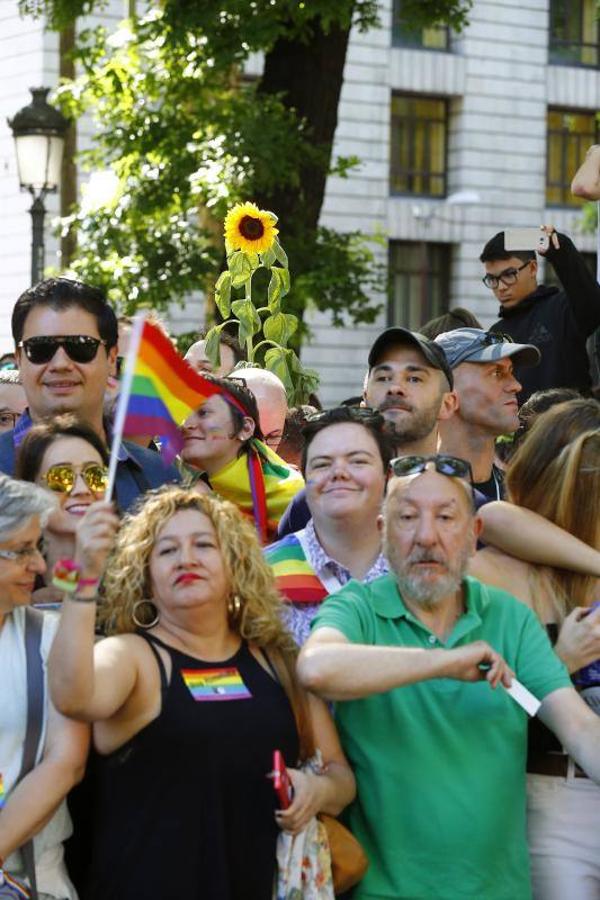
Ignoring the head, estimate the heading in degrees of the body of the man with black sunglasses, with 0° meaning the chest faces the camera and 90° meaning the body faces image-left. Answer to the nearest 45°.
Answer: approximately 0°

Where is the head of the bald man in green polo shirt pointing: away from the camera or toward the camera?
toward the camera

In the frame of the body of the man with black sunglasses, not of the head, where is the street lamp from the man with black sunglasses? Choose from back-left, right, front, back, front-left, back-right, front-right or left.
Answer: back

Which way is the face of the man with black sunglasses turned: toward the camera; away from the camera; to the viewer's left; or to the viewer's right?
toward the camera

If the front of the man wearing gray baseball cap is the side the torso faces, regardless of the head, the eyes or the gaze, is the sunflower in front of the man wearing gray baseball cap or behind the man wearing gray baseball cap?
behind

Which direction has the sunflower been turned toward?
toward the camera

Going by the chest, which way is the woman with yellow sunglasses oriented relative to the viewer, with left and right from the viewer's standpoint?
facing the viewer and to the right of the viewer

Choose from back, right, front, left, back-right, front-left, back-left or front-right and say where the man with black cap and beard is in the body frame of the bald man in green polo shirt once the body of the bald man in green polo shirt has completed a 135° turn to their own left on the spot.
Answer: front-left

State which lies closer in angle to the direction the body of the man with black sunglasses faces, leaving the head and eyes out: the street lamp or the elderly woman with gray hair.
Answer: the elderly woman with gray hair

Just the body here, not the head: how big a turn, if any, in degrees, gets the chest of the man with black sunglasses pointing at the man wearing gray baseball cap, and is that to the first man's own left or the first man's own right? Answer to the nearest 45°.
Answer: approximately 135° to the first man's own left

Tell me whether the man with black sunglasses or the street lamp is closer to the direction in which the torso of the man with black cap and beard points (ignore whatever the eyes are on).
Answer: the man with black sunglasses

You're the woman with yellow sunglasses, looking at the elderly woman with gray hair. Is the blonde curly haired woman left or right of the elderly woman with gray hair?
left

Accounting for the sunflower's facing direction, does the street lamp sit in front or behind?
behind

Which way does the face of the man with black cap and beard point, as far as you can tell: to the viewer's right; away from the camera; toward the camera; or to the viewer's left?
toward the camera
